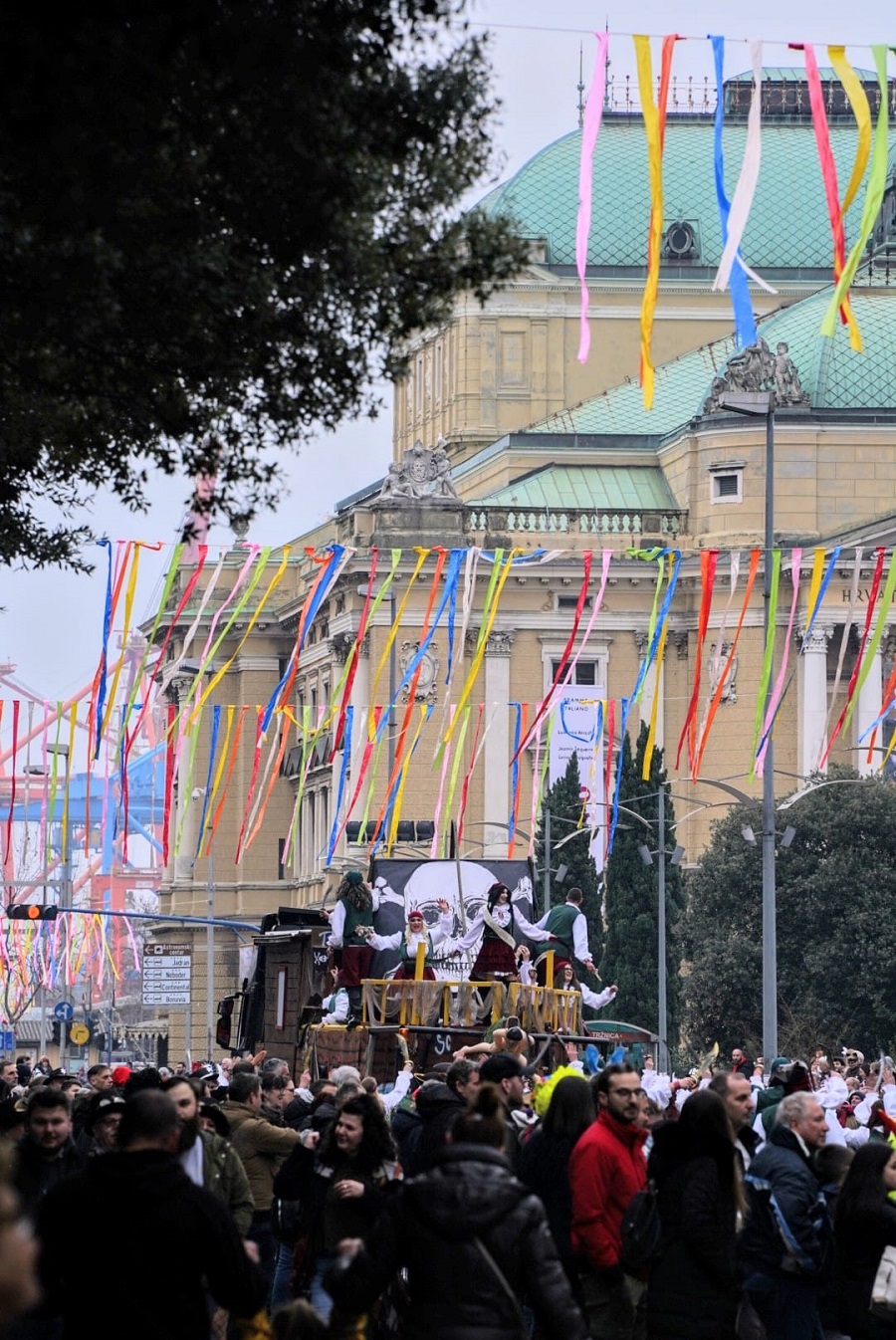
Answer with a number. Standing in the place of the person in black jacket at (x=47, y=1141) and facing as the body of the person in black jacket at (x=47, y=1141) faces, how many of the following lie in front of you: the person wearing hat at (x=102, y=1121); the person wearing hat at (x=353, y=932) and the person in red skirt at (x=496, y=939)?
0

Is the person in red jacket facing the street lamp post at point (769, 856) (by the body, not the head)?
no

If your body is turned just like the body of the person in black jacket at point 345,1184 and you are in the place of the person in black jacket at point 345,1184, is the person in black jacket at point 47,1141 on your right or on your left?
on your right

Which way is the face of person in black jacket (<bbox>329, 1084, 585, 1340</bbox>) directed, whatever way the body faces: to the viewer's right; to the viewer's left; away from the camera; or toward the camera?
away from the camera

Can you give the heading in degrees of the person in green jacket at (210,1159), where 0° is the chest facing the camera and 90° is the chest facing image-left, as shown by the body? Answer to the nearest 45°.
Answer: approximately 45°

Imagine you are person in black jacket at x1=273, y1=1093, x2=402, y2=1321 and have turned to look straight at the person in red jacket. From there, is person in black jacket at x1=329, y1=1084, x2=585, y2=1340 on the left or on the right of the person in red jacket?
right

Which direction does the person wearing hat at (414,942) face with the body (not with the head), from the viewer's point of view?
toward the camera

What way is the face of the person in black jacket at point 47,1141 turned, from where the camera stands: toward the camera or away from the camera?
toward the camera

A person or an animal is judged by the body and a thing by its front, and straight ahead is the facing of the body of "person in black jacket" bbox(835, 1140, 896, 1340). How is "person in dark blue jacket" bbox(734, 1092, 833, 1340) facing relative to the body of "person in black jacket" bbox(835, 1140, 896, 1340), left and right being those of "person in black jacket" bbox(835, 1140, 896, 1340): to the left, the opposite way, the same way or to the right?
the same way

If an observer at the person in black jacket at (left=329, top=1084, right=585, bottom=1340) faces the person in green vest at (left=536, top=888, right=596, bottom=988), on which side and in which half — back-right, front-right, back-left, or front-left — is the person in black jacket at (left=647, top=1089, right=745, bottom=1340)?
front-right

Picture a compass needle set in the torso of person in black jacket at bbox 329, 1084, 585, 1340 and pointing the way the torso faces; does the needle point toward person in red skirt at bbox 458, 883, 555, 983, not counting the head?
yes

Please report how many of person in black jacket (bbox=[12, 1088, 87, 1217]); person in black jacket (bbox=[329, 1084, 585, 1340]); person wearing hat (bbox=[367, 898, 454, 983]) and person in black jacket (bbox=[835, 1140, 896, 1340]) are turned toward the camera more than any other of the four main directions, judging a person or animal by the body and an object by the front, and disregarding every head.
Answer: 2
